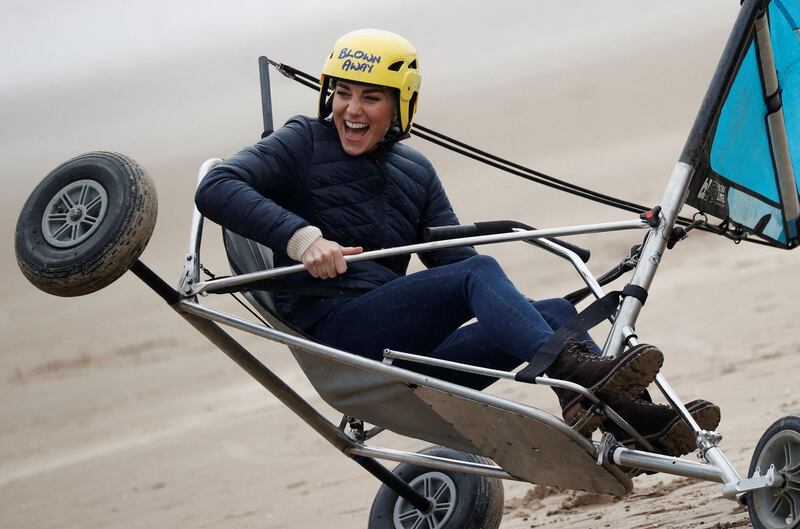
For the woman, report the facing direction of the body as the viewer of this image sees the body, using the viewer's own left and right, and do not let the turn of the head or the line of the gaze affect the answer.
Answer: facing the viewer and to the right of the viewer
